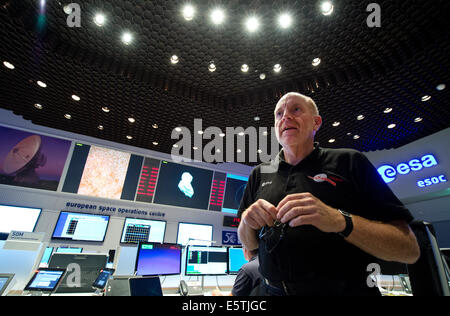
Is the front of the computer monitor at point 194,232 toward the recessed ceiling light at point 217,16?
yes

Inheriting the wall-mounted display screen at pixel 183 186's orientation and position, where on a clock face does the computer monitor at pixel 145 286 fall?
The computer monitor is roughly at 12 o'clock from the wall-mounted display screen.

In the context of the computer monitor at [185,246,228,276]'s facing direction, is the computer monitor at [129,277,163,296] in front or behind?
in front

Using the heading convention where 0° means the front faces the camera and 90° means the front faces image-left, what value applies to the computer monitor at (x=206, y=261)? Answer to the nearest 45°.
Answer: approximately 0°

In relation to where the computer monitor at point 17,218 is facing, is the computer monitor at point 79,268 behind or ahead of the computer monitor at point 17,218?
ahead

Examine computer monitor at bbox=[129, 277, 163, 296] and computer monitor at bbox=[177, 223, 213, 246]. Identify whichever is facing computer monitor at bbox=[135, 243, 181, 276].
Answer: computer monitor at bbox=[177, 223, 213, 246]

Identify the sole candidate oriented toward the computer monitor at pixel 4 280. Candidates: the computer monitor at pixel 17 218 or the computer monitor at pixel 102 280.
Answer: the computer monitor at pixel 17 218

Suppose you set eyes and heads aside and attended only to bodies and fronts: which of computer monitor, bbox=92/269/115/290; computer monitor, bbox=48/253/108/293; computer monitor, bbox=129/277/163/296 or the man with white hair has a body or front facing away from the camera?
computer monitor, bbox=48/253/108/293

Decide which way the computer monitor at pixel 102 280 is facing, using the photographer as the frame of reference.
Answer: facing the viewer and to the right of the viewer

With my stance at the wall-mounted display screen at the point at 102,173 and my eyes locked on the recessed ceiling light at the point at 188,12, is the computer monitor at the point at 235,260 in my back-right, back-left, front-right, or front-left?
front-left

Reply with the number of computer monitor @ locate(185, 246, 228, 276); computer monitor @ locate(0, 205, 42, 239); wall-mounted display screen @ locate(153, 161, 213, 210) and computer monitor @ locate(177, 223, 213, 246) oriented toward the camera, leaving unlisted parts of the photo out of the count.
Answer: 4

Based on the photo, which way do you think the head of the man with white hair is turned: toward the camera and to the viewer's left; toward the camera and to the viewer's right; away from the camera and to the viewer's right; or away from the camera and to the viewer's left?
toward the camera and to the viewer's left

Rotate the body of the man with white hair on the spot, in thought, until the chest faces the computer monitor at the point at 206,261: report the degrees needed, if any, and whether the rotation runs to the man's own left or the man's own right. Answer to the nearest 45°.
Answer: approximately 90° to the man's own right

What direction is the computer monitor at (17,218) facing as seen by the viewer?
toward the camera

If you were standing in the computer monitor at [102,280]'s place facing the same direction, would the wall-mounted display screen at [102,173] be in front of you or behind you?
behind

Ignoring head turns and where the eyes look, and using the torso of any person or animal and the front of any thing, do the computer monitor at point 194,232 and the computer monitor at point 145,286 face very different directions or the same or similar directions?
same or similar directions

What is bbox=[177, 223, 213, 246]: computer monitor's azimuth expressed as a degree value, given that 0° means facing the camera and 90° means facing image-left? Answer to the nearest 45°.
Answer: approximately 0°
